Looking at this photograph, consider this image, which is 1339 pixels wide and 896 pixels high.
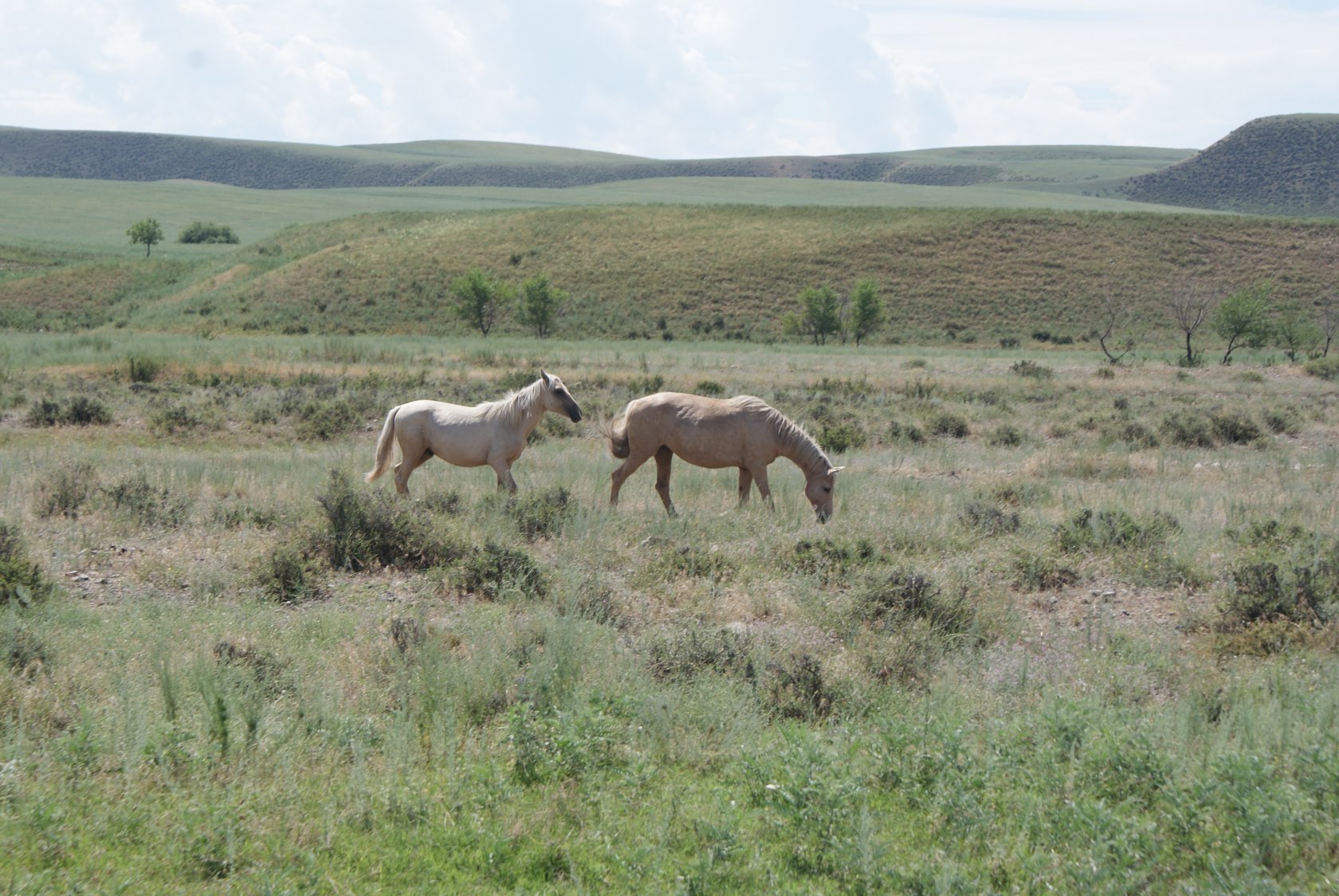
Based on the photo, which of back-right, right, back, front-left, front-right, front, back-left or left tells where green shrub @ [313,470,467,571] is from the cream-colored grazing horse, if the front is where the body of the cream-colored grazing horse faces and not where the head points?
back-right

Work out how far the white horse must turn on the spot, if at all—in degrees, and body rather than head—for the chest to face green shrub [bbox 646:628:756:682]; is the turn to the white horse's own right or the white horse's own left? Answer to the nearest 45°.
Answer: approximately 90° to the white horse's own right

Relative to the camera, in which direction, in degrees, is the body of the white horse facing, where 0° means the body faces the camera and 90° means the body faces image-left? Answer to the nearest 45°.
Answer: approximately 270°

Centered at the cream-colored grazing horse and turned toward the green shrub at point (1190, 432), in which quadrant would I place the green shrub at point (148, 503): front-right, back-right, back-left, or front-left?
back-left

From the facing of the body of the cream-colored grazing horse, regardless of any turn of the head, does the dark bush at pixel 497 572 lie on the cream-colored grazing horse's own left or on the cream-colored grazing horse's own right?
on the cream-colored grazing horse's own right

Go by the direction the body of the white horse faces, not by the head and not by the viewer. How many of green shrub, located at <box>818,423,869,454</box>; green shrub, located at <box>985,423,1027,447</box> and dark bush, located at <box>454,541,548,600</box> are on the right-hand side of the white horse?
1

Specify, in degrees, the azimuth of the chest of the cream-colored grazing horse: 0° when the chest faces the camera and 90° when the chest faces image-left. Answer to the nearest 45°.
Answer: approximately 270°

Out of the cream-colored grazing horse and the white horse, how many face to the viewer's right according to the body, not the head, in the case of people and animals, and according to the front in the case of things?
2

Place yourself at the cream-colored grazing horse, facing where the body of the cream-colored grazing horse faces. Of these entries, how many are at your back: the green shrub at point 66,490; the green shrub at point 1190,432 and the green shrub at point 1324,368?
1

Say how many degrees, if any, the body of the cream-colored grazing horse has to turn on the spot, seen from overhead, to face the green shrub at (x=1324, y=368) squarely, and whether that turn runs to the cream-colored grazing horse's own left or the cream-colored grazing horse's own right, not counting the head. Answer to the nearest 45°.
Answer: approximately 45° to the cream-colored grazing horse's own left

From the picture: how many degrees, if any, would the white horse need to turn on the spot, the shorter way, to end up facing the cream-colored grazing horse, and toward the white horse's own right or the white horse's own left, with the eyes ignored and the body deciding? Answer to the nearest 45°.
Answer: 0° — it already faces it
